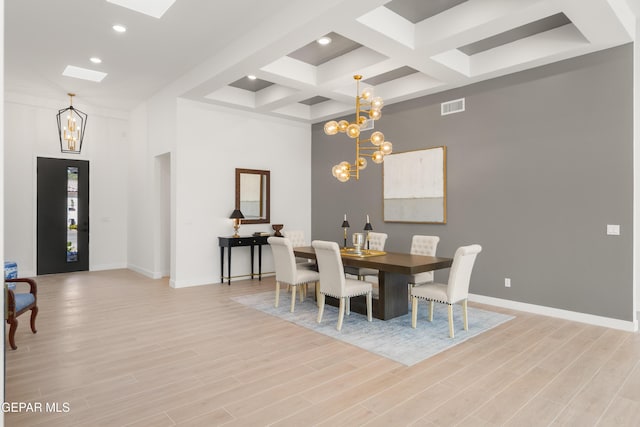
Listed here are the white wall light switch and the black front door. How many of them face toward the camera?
2

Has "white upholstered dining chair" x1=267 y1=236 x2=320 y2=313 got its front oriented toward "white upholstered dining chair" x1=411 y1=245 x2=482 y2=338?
no

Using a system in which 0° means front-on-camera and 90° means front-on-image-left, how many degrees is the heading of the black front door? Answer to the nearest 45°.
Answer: approximately 0°

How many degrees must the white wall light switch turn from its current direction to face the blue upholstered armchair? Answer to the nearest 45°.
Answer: approximately 45° to its right

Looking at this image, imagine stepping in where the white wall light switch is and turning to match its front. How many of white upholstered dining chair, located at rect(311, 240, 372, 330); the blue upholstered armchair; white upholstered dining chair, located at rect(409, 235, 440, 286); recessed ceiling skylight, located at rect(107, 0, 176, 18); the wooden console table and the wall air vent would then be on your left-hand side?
0

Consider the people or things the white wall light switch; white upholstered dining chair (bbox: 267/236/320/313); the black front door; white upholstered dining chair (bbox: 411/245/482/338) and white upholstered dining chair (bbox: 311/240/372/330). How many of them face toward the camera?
2

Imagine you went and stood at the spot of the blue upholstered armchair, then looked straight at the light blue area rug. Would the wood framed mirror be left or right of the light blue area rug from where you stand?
left

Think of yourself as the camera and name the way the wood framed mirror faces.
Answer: facing the viewer and to the right of the viewer

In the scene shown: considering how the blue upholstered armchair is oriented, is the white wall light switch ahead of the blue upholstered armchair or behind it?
ahead

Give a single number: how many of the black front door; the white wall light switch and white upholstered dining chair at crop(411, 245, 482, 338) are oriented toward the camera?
2

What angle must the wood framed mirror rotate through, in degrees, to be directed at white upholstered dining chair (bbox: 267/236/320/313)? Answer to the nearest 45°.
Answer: approximately 45° to its right

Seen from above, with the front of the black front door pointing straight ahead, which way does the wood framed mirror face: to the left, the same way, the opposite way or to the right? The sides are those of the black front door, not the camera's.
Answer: the same way

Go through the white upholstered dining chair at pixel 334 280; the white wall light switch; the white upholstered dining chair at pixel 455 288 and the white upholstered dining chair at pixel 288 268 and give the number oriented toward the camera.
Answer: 1

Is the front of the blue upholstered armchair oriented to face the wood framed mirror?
no

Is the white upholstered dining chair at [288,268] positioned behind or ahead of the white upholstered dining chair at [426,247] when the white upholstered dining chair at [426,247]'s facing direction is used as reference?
ahead

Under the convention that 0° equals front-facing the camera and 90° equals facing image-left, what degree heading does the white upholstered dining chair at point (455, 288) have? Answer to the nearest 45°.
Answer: approximately 135°
